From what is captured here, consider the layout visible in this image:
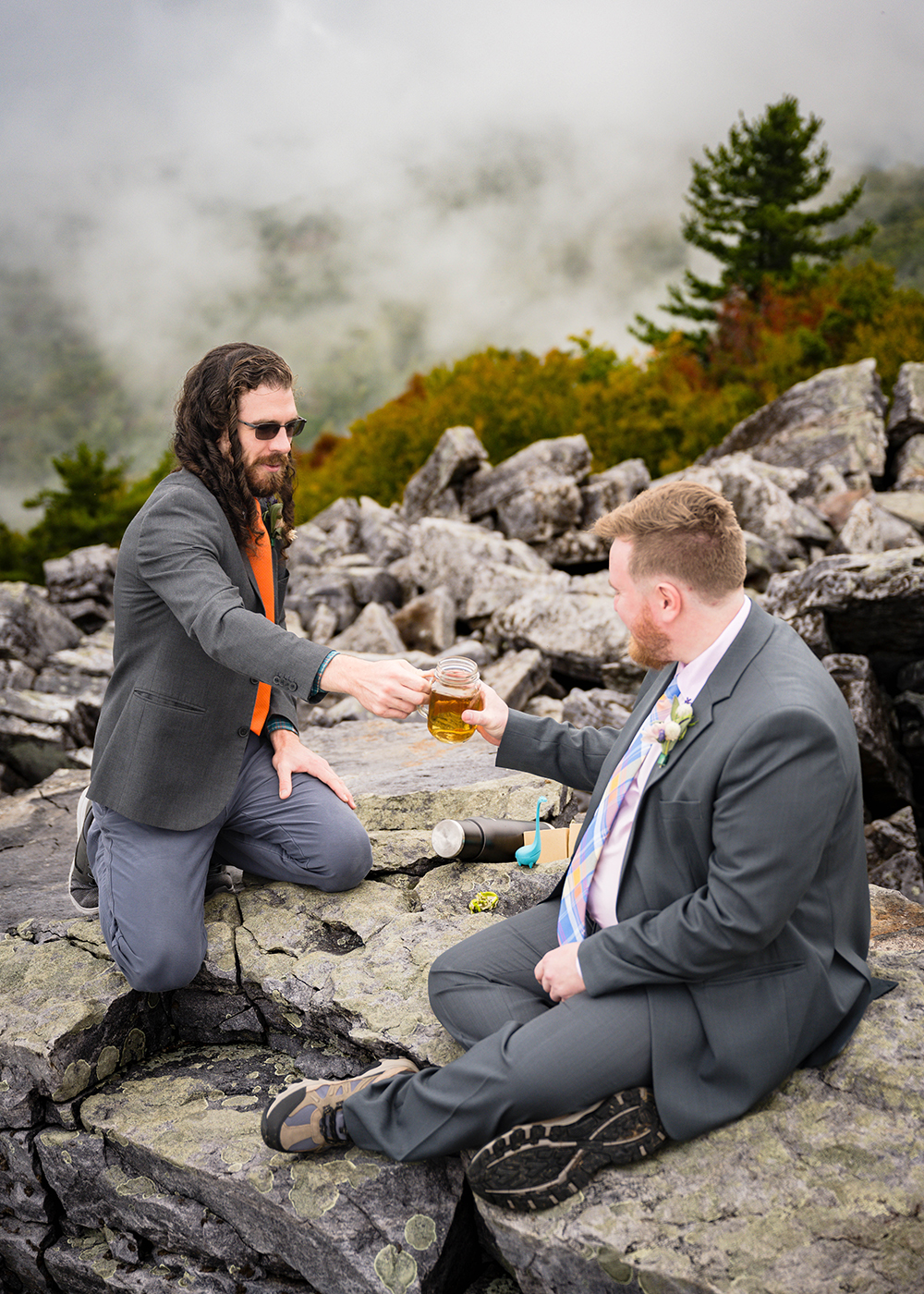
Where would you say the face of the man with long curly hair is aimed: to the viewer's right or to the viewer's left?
to the viewer's right

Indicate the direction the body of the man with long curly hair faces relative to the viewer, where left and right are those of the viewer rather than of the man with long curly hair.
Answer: facing the viewer and to the right of the viewer

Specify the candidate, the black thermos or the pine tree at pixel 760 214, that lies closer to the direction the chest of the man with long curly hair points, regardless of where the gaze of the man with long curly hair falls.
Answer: the black thermos

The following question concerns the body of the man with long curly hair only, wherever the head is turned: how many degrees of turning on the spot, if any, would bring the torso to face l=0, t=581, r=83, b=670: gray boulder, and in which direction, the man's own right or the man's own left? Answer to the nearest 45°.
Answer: approximately 135° to the man's own left
